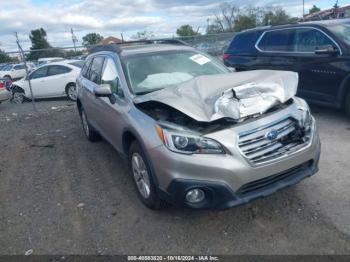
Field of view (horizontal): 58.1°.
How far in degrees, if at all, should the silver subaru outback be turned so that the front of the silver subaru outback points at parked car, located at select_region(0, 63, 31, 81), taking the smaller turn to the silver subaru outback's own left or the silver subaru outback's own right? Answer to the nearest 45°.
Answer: approximately 180°

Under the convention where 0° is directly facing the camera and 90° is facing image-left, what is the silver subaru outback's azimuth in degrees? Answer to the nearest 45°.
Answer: approximately 315°

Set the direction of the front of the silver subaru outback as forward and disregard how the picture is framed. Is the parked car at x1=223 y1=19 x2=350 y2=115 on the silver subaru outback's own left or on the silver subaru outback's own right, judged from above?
on the silver subaru outback's own left
